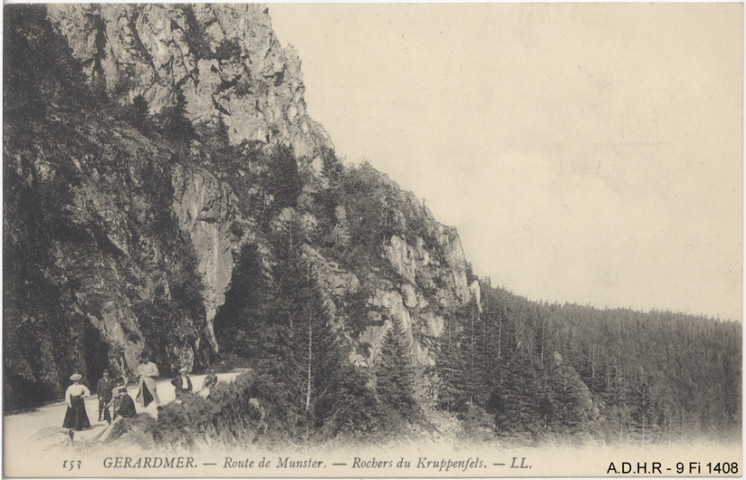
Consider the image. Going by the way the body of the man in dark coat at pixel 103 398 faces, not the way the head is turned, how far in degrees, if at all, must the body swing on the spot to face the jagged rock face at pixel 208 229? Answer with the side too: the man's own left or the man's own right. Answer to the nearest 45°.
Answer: approximately 135° to the man's own left

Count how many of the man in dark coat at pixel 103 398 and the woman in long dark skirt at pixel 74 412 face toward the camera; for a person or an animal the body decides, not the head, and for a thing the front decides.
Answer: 2

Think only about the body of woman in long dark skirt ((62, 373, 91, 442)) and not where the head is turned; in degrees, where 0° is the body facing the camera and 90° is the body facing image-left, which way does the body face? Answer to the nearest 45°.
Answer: approximately 0°
